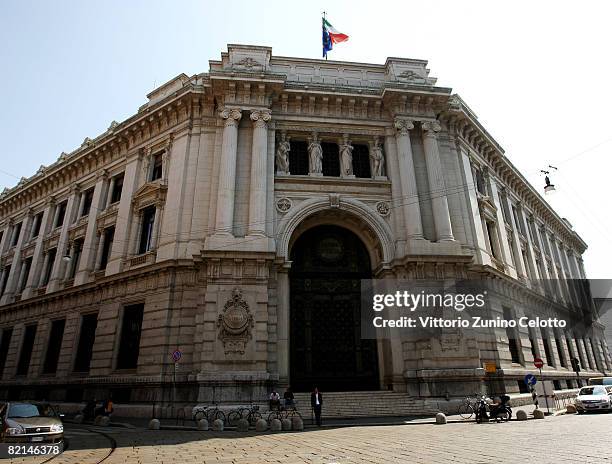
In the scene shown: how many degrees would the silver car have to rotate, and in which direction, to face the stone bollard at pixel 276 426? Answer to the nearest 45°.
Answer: approximately 45° to its left

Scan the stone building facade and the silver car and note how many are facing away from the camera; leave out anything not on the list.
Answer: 0

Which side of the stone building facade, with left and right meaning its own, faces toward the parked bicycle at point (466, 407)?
left

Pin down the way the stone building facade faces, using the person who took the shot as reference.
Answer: facing the viewer

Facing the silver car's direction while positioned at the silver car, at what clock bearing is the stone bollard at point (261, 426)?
The stone bollard is roughly at 10 o'clock from the silver car.

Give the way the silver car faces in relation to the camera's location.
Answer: facing the viewer and to the right of the viewer

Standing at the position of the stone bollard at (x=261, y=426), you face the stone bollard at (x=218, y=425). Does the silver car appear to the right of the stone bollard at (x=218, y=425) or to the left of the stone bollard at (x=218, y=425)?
left

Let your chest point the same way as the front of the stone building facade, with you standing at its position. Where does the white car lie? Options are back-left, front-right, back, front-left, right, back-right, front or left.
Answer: left
